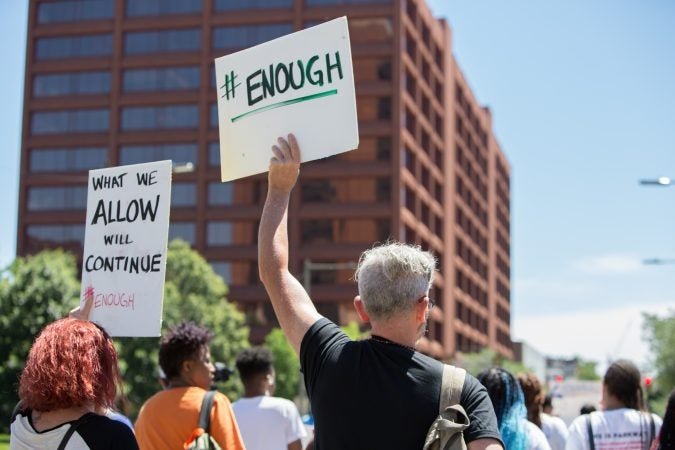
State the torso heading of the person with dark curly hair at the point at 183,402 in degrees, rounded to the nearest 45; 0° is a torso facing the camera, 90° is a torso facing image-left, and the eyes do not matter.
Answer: approximately 225°

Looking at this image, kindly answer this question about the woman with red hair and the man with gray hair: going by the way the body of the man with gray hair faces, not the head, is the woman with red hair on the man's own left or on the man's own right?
on the man's own left

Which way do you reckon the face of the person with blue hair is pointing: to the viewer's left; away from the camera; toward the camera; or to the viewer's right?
away from the camera

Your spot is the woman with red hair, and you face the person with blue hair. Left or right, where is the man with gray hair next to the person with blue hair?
right

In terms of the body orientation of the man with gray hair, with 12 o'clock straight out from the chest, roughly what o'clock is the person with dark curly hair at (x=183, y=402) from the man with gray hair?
The person with dark curly hair is roughly at 11 o'clock from the man with gray hair.

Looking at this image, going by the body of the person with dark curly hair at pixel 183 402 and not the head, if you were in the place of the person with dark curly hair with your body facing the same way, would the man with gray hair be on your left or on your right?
on your right

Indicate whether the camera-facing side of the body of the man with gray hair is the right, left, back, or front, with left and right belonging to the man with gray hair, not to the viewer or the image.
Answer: back

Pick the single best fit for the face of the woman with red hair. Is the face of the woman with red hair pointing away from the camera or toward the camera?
away from the camera

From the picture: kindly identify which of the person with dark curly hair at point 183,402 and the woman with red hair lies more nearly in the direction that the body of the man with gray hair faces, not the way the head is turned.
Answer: the person with dark curly hair
